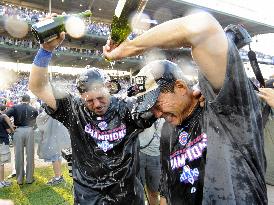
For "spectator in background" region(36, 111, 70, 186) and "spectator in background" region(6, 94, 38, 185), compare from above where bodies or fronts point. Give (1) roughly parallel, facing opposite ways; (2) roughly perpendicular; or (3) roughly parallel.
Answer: roughly perpendicular

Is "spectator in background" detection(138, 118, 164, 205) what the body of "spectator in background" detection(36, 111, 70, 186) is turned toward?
no

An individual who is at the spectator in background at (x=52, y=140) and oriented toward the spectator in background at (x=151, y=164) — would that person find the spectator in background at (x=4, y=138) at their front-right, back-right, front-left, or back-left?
back-right

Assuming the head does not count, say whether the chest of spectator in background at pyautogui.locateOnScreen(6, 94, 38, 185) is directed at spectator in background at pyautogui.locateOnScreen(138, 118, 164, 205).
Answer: no

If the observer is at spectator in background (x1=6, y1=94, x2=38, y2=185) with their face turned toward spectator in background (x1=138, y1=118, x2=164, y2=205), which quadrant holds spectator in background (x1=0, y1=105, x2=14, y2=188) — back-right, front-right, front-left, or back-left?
back-right

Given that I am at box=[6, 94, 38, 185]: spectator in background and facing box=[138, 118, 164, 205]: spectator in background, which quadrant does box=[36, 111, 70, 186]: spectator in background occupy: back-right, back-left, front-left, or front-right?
front-left

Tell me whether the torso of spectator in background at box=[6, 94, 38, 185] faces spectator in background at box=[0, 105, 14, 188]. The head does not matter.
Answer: no
